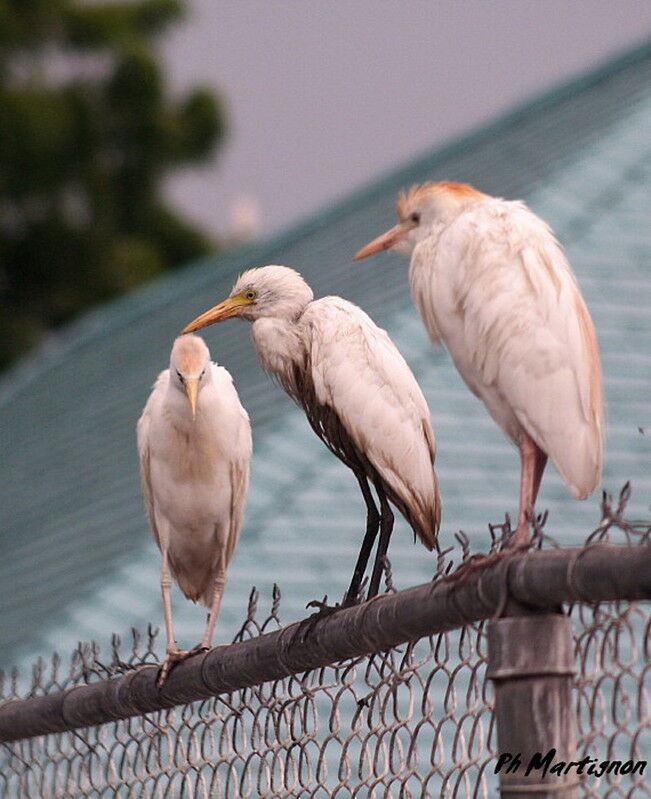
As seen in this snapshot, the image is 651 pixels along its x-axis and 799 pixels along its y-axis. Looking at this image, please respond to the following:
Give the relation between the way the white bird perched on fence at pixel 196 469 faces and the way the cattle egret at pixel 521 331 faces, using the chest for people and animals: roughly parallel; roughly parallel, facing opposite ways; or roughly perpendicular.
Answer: roughly perpendicular

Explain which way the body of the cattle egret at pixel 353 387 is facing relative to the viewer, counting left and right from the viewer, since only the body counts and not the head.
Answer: facing to the left of the viewer

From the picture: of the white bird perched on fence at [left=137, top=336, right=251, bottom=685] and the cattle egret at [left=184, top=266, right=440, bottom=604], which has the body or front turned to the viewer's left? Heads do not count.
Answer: the cattle egret

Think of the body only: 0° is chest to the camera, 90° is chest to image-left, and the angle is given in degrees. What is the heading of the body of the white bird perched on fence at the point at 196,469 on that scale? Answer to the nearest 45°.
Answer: approximately 0°

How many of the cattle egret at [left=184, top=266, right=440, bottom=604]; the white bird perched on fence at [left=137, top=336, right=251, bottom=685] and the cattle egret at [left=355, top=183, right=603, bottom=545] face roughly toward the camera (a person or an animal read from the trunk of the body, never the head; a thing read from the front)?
1

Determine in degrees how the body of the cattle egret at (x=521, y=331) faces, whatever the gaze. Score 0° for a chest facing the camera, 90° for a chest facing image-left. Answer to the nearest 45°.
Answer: approximately 90°

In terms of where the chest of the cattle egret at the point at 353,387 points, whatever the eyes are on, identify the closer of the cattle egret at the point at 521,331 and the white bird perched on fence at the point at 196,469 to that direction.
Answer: the white bird perched on fence
